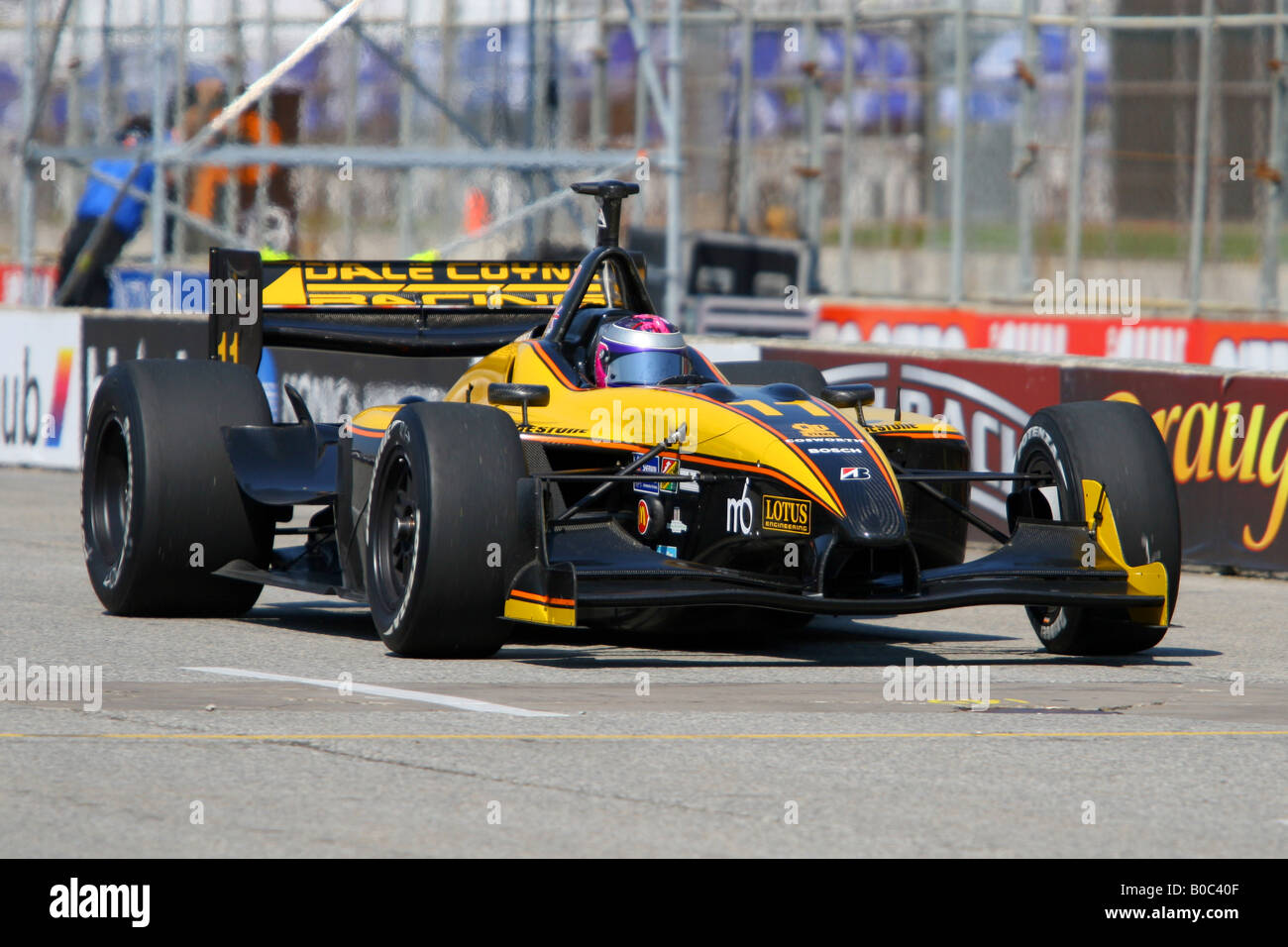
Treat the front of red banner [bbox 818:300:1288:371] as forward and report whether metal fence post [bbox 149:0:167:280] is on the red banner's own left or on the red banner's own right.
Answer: on the red banner's own right

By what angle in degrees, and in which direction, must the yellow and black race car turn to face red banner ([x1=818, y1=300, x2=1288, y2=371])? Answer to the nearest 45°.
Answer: approximately 135° to its left

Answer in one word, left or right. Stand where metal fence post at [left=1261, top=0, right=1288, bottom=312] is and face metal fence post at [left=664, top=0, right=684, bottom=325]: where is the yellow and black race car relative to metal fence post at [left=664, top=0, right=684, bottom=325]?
left

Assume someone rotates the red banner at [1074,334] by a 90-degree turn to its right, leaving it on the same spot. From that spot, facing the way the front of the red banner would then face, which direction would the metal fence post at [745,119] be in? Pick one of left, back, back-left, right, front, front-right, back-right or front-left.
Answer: front-right

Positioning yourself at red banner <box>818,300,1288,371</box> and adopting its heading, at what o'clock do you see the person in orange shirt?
The person in orange shirt is roughly at 4 o'clock from the red banner.

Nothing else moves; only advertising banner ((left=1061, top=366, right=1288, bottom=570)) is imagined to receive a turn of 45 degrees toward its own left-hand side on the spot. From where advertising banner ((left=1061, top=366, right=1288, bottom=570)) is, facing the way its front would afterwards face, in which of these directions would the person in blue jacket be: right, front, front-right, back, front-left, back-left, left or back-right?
back

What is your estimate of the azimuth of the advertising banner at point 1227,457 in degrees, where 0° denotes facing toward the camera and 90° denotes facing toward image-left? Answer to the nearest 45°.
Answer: approximately 0°

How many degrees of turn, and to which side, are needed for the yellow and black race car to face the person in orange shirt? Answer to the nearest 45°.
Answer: approximately 135° to its left

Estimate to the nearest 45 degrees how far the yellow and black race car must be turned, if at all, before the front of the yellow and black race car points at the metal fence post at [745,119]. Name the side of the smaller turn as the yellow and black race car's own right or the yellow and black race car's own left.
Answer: approximately 135° to the yellow and black race car's own left

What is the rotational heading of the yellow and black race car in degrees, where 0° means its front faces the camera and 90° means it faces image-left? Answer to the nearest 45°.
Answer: approximately 315°

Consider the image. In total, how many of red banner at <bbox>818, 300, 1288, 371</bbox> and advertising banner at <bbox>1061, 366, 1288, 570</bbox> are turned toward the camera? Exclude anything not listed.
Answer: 2

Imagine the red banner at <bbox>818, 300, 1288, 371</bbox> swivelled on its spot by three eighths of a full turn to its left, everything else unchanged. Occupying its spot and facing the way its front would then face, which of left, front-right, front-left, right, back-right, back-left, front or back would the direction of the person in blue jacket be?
back-left
